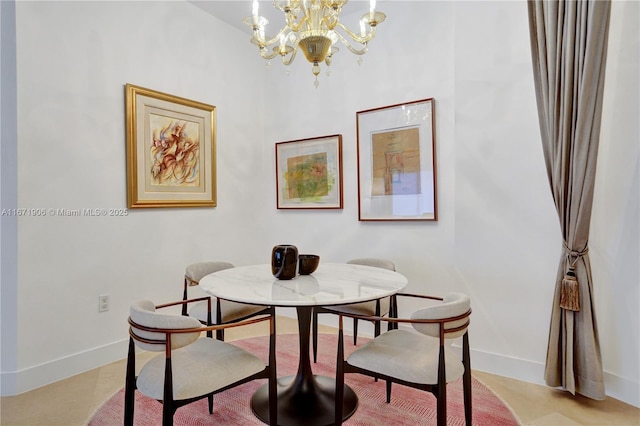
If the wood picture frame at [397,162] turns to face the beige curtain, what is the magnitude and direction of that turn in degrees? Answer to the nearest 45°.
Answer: approximately 90° to its left

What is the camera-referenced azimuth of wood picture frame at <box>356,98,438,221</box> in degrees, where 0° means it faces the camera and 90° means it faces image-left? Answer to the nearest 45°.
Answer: approximately 45°

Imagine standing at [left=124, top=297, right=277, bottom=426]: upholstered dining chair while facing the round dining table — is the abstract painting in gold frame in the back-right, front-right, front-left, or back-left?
front-left

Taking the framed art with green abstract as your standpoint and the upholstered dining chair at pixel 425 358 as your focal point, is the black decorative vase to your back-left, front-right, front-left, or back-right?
front-right

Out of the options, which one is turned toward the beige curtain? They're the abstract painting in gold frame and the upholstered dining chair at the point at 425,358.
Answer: the abstract painting in gold frame

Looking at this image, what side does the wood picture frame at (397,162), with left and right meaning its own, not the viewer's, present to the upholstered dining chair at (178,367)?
front

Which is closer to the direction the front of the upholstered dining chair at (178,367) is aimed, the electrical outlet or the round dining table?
the round dining table

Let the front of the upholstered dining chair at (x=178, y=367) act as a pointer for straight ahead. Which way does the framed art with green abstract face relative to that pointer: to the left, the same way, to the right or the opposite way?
the opposite way

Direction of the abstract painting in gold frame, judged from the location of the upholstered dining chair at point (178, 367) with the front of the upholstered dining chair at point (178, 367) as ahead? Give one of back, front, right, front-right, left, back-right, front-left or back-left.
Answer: front-left

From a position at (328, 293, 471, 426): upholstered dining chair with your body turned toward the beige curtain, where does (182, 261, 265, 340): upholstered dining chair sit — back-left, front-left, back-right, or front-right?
back-left

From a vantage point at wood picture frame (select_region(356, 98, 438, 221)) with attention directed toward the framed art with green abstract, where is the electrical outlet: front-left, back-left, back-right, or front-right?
front-left

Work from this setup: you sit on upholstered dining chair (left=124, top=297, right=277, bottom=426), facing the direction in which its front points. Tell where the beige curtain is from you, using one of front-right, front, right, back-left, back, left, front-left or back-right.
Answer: front-right

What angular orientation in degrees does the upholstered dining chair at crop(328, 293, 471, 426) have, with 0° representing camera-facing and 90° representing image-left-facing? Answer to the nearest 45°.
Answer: approximately 135°

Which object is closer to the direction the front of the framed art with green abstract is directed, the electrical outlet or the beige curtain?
the electrical outlet

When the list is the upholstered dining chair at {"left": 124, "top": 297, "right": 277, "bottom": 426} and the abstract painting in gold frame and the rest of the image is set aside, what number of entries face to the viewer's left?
0

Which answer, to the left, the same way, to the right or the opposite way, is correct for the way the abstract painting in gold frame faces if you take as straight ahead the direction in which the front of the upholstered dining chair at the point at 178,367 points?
to the right

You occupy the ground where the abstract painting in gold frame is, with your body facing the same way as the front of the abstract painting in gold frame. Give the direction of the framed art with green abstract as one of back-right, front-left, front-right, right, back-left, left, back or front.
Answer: front-left

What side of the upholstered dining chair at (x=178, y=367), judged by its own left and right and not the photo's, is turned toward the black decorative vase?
front

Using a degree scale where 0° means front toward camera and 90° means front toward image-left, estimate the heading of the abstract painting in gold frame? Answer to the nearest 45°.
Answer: approximately 315°

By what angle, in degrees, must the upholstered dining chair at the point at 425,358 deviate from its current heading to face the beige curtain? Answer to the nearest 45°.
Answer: approximately 90° to its right

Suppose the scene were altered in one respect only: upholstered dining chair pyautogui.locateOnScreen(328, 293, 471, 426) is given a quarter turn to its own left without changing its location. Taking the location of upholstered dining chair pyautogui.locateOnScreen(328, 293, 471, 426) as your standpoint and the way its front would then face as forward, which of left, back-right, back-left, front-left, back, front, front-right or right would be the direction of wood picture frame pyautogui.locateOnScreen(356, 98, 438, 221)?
back-right
